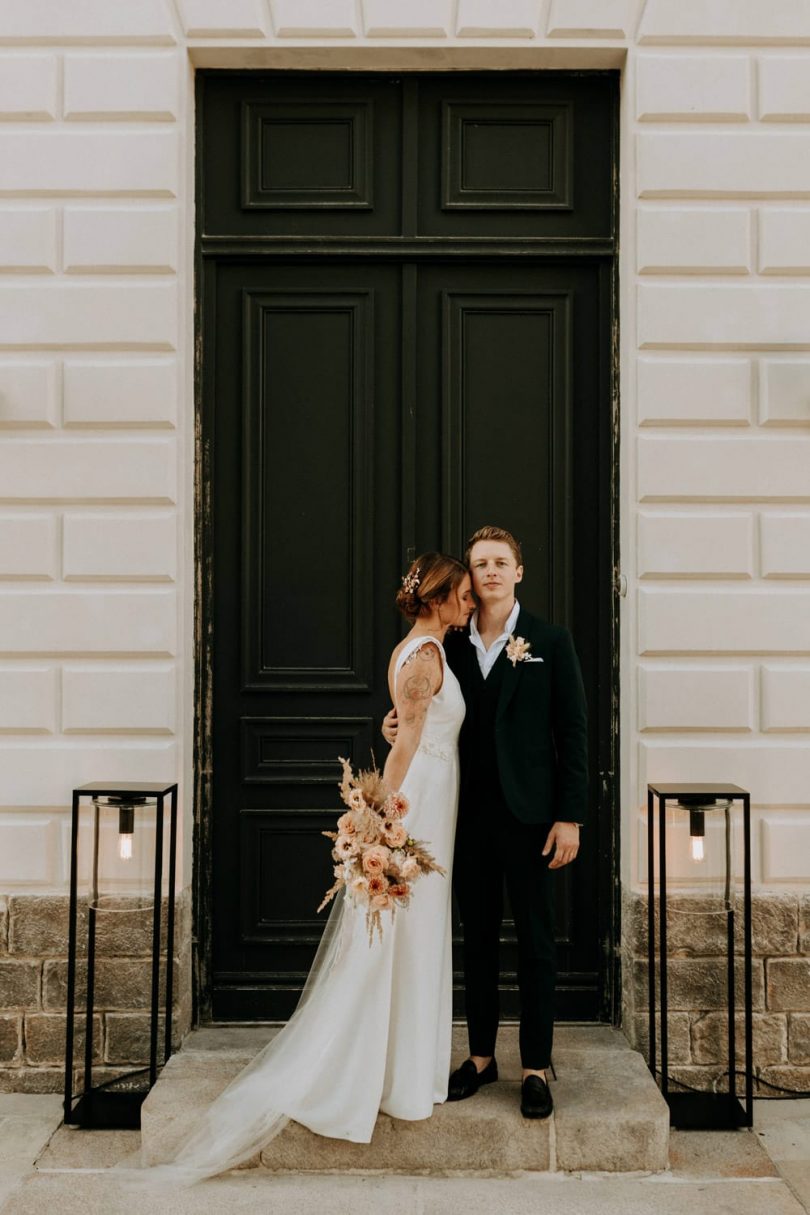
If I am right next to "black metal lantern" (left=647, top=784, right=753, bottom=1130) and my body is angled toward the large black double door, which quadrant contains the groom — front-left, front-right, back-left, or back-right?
front-left

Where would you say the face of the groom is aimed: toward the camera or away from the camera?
toward the camera

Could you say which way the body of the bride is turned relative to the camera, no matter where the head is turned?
to the viewer's right

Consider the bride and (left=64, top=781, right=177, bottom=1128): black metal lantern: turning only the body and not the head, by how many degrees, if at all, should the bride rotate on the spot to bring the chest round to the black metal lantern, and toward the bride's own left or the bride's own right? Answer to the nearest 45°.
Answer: approximately 135° to the bride's own left

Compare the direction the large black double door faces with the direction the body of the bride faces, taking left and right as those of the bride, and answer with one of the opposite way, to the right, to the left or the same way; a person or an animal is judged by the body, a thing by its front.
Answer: to the right

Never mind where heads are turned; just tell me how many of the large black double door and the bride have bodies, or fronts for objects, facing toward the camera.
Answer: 1

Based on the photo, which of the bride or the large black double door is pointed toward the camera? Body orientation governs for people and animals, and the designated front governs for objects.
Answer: the large black double door

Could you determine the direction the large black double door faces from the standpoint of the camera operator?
facing the viewer

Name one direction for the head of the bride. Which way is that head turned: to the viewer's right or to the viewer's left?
to the viewer's right
